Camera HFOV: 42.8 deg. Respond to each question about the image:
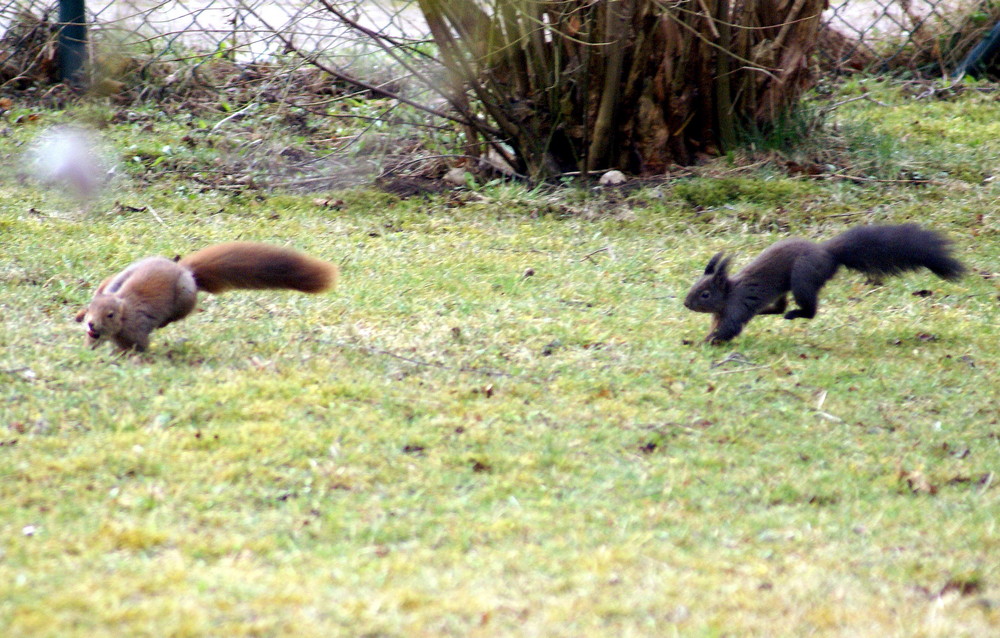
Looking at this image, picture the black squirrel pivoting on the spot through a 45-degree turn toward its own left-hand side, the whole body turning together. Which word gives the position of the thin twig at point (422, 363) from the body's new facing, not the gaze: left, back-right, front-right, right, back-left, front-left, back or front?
front

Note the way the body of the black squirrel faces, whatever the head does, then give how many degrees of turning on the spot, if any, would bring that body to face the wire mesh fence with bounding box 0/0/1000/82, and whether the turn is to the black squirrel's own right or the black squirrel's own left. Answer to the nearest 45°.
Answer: approximately 45° to the black squirrel's own right

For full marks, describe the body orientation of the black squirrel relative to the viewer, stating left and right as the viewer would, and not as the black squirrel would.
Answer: facing to the left of the viewer

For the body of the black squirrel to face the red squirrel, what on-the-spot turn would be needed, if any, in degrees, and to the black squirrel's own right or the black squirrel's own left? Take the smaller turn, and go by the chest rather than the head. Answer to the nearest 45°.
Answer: approximately 45° to the black squirrel's own left

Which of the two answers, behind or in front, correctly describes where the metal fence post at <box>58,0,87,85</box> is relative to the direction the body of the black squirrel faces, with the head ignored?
in front

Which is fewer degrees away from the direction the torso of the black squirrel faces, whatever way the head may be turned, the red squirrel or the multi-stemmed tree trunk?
the red squirrel

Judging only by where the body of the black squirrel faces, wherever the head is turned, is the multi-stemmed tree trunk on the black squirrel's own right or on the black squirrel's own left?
on the black squirrel's own right
